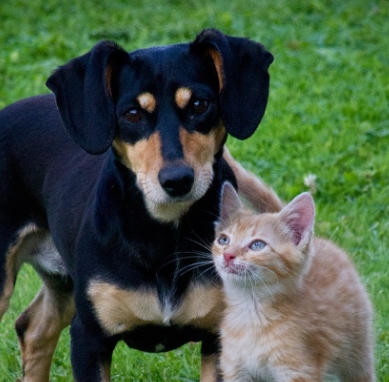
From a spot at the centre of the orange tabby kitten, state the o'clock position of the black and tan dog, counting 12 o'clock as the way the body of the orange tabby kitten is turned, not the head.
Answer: The black and tan dog is roughly at 2 o'clock from the orange tabby kitten.

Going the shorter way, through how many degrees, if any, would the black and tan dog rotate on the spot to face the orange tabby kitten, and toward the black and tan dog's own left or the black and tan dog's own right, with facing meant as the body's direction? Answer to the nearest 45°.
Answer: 0° — it already faces it

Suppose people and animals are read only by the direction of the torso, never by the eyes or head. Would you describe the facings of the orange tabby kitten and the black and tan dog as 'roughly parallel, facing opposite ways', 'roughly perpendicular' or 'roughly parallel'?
roughly perpendicular

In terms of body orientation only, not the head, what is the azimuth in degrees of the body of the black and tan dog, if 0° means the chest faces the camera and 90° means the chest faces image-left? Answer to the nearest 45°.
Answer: approximately 315°

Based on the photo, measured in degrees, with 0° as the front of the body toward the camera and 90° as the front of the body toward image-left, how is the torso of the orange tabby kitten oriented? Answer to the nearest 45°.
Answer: approximately 45°

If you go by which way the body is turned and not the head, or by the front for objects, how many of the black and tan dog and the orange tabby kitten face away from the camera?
0
